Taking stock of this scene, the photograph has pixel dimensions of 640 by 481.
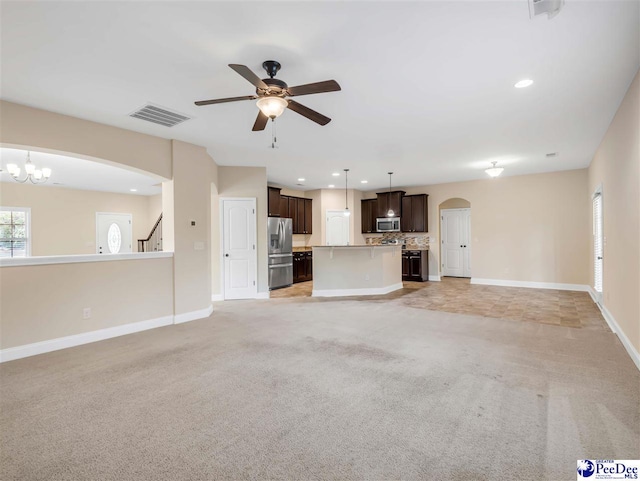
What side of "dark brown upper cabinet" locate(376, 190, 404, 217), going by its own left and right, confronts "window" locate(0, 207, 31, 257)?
right

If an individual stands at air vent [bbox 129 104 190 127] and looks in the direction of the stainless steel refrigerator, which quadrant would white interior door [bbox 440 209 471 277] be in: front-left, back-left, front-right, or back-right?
front-right

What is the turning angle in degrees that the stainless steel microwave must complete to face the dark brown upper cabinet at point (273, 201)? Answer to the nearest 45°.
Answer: approximately 45° to its right

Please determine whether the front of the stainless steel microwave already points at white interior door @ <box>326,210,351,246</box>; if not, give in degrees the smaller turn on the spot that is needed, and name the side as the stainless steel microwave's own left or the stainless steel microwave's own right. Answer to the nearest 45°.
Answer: approximately 90° to the stainless steel microwave's own right

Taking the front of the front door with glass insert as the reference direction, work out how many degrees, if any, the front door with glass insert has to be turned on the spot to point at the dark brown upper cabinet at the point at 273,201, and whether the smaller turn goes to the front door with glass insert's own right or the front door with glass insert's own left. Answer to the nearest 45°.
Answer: approximately 45° to the front door with glass insert's own left

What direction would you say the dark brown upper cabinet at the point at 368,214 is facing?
toward the camera

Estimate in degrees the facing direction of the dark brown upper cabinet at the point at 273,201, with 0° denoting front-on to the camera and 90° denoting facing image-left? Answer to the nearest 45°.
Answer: approximately 315°

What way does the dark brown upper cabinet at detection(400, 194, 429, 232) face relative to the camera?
toward the camera

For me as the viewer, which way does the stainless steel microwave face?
facing the viewer

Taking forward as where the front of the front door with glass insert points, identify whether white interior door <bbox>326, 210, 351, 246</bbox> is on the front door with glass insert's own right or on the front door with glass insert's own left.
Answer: on the front door with glass insert's own left

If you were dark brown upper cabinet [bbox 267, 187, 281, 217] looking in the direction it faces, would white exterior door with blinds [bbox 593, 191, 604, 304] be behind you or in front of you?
in front

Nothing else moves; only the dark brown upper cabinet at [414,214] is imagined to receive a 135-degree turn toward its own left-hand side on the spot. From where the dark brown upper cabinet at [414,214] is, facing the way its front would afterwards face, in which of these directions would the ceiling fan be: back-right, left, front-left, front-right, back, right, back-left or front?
back-right

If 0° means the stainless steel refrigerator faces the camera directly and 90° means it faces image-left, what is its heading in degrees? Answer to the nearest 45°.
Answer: approximately 315°

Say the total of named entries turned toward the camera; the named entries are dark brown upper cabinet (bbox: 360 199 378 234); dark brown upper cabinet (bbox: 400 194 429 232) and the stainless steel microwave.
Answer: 3
